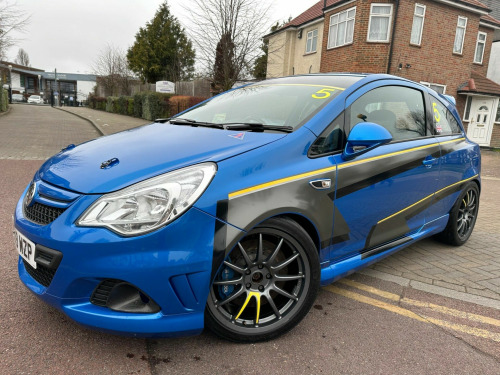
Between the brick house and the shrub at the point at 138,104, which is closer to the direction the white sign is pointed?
the brick house

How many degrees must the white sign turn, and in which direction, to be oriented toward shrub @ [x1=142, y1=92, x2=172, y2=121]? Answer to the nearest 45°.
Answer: approximately 45° to its right

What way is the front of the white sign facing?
toward the camera

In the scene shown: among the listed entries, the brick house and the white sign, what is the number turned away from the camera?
0

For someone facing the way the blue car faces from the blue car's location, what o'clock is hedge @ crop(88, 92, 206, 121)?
The hedge is roughly at 4 o'clock from the blue car.

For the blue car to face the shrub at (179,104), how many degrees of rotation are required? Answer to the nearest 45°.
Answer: approximately 135° to its right

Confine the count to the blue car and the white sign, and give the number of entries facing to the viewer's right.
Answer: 0

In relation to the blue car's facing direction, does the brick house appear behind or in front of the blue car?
behind
